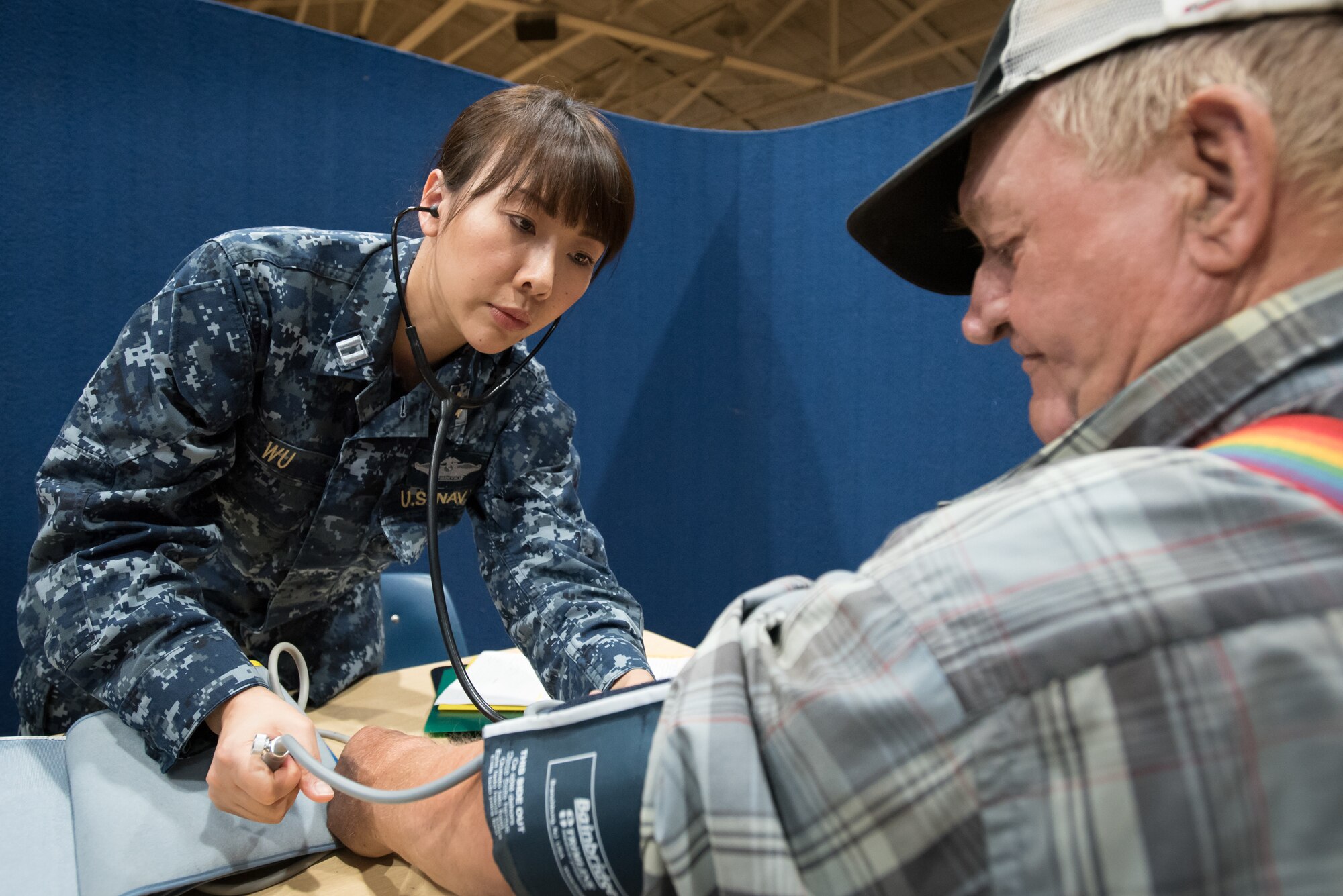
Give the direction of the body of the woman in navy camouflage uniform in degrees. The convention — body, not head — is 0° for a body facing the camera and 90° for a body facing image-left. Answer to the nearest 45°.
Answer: approximately 315°

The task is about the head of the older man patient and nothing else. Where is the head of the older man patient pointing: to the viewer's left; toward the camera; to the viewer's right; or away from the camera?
to the viewer's left

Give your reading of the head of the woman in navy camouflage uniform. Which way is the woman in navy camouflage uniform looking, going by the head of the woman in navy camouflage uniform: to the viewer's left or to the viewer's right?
to the viewer's right

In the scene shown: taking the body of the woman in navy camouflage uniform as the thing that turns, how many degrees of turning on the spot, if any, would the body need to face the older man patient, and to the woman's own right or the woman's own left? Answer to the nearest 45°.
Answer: approximately 45° to the woman's own right
